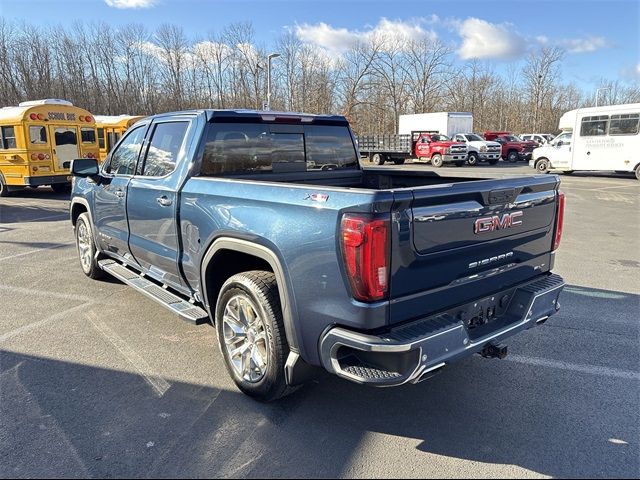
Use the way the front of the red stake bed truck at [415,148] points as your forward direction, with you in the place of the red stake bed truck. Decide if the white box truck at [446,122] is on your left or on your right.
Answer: on your left

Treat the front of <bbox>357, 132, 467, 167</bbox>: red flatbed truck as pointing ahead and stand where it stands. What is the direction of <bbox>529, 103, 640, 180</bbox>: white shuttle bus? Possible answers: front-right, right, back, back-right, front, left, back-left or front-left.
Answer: front

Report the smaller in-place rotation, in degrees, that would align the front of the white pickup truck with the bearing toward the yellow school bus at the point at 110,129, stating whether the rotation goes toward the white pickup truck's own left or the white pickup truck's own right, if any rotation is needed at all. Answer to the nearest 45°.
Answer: approximately 90° to the white pickup truck's own right

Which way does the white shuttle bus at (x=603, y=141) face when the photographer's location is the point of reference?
facing to the left of the viewer

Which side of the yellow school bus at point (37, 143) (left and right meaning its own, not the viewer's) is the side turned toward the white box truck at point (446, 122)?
right

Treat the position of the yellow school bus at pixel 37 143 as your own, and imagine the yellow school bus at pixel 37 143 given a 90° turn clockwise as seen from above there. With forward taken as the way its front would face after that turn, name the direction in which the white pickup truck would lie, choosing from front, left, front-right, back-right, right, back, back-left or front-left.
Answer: front-right

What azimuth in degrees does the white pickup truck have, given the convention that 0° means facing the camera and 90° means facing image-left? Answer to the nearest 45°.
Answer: approximately 315°

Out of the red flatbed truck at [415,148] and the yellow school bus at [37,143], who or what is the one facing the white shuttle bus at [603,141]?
the red flatbed truck

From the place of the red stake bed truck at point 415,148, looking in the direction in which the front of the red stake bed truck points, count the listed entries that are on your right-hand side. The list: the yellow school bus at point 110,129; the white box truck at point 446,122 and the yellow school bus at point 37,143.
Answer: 2

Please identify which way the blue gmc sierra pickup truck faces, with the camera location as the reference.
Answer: facing away from the viewer and to the left of the viewer

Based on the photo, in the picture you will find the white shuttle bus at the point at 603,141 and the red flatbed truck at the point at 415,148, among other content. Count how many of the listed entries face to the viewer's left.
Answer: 1

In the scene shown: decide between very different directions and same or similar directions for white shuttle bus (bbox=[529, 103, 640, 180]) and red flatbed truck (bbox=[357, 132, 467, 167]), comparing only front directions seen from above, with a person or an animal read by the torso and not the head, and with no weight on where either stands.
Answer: very different directions

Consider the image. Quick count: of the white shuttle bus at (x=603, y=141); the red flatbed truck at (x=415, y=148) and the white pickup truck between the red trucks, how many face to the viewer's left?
1

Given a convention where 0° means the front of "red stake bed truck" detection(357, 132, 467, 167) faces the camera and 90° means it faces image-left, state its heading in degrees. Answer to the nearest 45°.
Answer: approximately 315°

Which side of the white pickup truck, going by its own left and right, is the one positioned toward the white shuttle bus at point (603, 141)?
front
